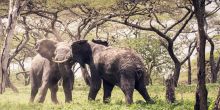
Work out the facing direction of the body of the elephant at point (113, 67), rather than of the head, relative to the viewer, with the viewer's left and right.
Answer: facing away from the viewer and to the left of the viewer

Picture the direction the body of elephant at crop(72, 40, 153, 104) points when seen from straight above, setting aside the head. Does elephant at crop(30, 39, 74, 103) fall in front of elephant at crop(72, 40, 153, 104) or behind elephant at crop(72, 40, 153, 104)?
in front
